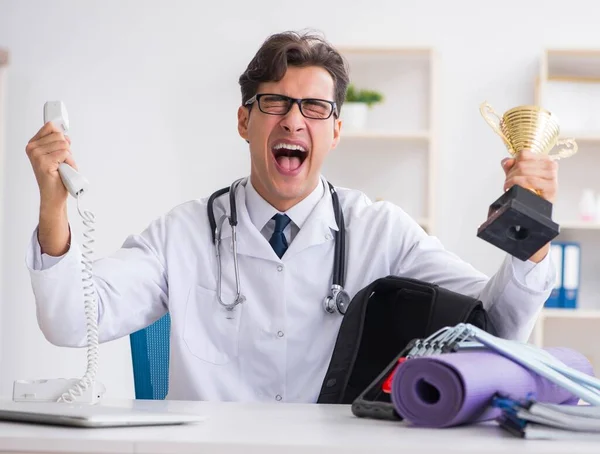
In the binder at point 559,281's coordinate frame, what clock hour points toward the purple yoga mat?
The purple yoga mat is roughly at 12 o'clock from the binder.

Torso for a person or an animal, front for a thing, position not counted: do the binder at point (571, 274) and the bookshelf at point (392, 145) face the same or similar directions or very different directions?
same or similar directions

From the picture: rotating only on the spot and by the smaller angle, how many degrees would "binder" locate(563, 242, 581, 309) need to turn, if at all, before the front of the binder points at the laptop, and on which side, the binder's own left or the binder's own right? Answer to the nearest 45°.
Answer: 0° — it already faces it

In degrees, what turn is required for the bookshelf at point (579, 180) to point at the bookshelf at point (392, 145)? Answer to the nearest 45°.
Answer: approximately 90° to its right

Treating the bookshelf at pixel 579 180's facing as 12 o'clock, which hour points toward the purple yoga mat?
The purple yoga mat is roughly at 12 o'clock from the bookshelf.

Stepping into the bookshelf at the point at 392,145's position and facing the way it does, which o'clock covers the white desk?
The white desk is roughly at 12 o'clock from the bookshelf.

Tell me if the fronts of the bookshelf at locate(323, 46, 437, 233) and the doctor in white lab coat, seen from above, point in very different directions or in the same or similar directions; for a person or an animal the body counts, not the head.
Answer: same or similar directions

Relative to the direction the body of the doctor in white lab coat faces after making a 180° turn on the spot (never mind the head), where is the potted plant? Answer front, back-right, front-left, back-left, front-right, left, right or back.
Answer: front

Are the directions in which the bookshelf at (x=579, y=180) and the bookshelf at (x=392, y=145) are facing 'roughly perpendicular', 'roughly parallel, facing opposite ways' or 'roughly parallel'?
roughly parallel

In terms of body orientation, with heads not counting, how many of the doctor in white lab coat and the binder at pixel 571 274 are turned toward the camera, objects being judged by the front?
2

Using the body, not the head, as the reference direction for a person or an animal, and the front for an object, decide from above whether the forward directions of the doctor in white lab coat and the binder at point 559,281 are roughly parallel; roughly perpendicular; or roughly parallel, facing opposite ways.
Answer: roughly parallel

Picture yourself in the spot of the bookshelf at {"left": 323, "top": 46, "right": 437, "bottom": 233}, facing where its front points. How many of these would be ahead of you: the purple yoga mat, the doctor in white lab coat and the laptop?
3

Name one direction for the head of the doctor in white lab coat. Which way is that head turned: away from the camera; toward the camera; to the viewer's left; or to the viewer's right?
toward the camera

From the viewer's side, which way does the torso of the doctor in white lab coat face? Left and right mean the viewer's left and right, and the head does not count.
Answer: facing the viewer

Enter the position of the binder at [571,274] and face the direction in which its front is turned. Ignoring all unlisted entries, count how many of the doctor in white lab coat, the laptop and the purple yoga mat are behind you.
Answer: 0

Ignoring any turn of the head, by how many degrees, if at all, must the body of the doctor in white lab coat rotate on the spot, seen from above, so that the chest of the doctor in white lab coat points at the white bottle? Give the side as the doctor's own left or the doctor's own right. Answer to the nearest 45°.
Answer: approximately 135° to the doctor's own left

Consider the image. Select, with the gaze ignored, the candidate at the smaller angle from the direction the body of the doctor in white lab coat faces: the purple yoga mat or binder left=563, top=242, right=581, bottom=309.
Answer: the purple yoga mat
